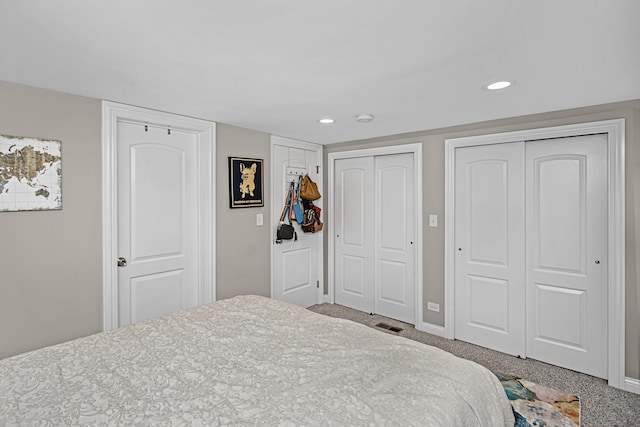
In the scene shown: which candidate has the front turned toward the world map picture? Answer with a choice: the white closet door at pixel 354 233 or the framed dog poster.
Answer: the white closet door

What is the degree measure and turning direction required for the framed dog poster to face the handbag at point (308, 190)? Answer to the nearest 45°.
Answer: approximately 90° to its left

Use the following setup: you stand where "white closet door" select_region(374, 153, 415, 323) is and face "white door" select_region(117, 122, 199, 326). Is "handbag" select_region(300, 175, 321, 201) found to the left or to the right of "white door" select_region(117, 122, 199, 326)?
right

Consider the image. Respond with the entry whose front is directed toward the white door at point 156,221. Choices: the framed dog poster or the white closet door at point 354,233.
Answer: the white closet door

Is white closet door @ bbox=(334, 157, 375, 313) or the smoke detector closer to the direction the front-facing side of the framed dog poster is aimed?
the smoke detector

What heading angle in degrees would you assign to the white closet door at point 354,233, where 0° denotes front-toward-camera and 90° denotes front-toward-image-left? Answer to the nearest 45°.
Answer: approximately 45°

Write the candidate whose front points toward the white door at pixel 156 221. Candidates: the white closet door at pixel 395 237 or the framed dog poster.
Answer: the white closet door

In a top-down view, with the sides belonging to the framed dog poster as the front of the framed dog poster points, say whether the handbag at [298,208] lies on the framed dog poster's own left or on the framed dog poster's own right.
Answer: on the framed dog poster's own left

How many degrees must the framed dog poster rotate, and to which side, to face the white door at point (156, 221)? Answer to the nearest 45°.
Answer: approximately 90° to its right

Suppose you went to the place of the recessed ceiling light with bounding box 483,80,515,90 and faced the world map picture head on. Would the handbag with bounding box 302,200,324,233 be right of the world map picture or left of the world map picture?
right

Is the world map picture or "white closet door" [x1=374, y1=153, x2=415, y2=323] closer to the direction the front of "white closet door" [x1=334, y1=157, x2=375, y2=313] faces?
the world map picture

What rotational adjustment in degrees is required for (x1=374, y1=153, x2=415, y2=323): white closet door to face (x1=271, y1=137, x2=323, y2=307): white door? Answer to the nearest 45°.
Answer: approximately 45° to its right
